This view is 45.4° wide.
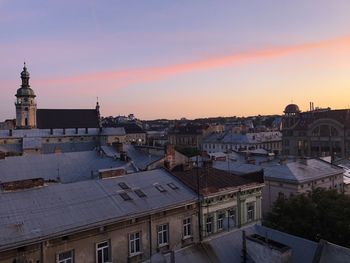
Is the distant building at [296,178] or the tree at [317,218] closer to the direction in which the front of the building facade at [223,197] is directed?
the tree

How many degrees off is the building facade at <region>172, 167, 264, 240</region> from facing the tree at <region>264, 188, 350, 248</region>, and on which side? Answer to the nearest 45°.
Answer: approximately 45° to its left

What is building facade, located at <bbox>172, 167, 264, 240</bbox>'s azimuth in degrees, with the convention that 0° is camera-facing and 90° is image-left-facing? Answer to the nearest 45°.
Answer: approximately 315°

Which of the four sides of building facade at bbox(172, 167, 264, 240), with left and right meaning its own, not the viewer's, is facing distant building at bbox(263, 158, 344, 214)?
left
